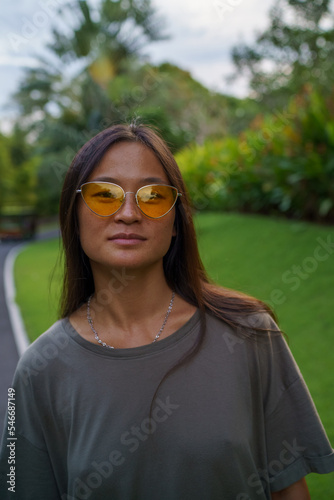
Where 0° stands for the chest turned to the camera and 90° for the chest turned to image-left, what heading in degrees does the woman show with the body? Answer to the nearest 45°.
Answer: approximately 0°
